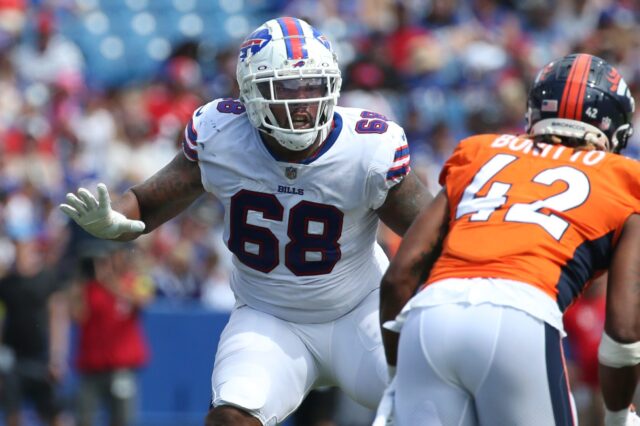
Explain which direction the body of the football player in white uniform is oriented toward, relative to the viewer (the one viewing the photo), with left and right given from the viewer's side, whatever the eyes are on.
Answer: facing the viewer

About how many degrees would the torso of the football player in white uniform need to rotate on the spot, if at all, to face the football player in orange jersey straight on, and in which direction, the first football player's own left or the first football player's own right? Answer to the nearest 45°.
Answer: approximately 45° to the first football player's own left

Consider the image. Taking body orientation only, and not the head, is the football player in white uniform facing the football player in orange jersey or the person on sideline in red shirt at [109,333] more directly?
the football player in orange jersey

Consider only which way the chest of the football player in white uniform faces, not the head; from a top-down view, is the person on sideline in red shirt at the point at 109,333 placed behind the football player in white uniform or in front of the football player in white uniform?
behind
